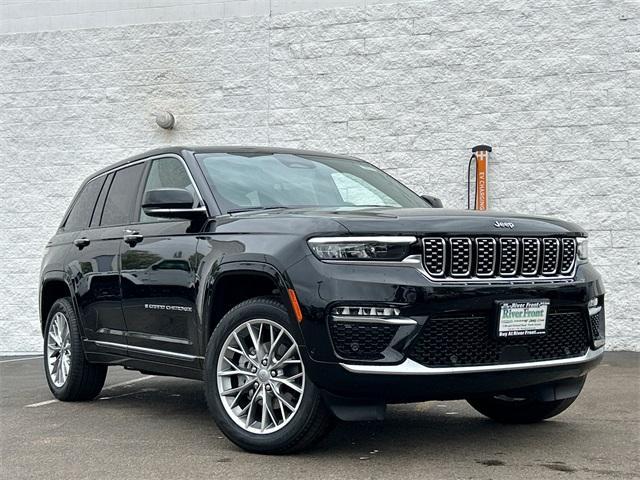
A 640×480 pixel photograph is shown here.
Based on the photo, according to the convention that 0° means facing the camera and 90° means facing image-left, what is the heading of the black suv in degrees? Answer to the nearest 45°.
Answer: approximately 315°
